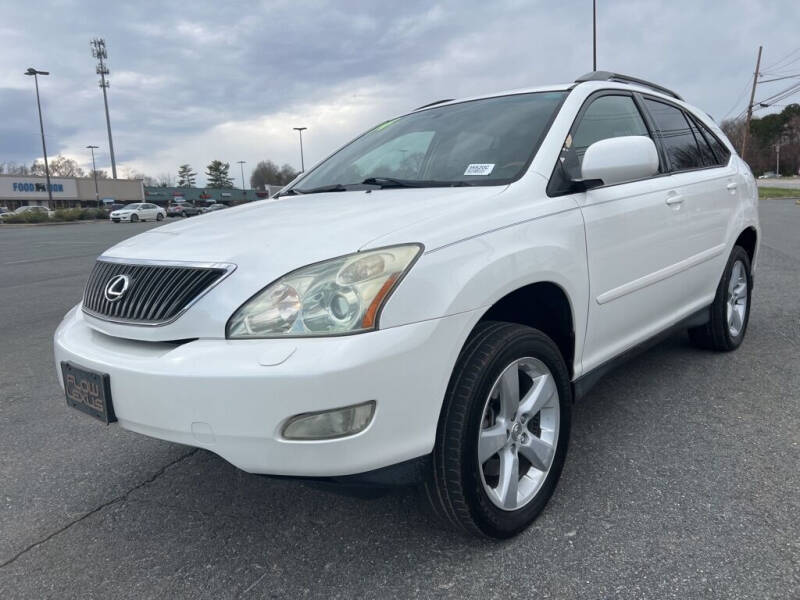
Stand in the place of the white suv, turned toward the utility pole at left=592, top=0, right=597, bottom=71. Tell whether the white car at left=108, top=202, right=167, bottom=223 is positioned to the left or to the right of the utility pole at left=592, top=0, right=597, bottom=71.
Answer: left

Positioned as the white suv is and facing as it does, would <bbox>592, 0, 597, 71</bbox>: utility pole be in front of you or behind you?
behind

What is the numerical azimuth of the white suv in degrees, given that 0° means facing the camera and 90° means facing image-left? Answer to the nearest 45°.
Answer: approximately 45°

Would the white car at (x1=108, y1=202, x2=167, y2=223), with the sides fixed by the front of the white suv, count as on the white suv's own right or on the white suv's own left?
on the white suv's own right
